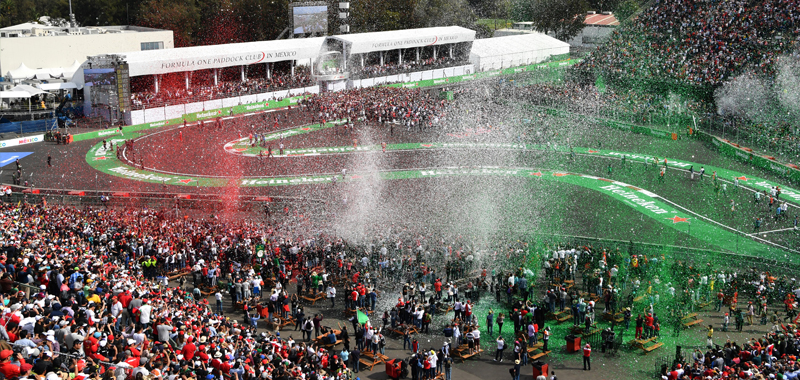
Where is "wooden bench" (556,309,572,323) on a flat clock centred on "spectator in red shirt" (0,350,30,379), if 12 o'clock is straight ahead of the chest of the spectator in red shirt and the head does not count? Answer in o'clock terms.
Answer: The wooden bench is roughly at 1 o'clock from the spectator in red shirt.

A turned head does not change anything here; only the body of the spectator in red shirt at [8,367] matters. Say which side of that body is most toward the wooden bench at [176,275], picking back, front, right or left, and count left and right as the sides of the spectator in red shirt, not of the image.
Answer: front

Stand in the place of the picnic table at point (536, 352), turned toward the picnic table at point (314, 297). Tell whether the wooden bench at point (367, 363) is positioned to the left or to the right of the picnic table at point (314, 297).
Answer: left

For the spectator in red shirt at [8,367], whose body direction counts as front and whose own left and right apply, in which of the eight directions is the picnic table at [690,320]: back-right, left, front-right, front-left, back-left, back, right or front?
front-right

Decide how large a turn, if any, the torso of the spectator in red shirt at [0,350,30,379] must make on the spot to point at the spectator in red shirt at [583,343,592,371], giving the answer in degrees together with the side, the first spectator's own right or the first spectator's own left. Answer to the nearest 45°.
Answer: approximately 45° to the first spectator's own right

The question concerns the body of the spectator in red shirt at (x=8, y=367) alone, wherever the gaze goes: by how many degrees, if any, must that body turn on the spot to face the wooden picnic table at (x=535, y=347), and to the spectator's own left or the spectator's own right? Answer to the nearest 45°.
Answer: approximately 45° to the spectator's own right

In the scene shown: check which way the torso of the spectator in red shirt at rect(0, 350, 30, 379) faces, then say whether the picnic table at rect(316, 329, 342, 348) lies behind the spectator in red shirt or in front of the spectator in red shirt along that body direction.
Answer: in front

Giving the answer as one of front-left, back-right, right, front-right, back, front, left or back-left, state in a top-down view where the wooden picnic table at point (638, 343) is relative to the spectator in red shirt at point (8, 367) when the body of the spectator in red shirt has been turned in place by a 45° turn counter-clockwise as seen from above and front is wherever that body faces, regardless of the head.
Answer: right

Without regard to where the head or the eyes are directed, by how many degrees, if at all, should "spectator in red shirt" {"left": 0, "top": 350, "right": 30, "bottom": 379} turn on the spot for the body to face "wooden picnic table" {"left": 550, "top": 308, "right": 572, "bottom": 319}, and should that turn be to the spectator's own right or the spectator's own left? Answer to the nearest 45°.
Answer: approximately 45° to the spectator's own right

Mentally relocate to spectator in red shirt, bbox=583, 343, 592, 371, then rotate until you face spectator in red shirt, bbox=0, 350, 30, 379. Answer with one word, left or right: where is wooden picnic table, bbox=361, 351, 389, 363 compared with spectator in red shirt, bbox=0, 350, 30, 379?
right

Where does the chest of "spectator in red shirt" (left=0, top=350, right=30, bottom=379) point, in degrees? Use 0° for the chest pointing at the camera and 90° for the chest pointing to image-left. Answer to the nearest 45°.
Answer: approximately 225°

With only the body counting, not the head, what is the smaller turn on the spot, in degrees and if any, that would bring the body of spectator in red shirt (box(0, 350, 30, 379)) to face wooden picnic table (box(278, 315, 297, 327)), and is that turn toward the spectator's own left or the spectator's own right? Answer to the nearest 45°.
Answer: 0° — they already face it

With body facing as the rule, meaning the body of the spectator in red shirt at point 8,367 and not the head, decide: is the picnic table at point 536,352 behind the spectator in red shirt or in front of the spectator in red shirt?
in front

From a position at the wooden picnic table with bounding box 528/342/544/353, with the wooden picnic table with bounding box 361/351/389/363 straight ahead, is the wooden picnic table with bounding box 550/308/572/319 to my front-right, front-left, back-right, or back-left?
back-right
